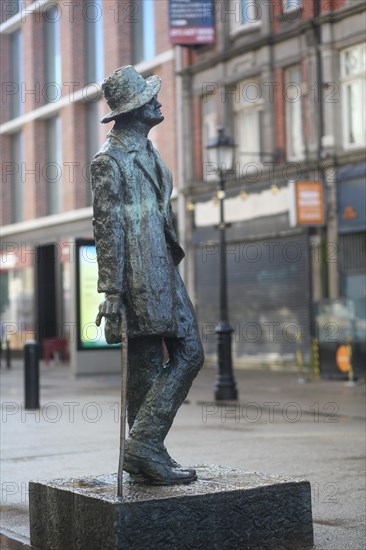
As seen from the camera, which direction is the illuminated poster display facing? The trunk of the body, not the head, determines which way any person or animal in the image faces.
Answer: toward the camera

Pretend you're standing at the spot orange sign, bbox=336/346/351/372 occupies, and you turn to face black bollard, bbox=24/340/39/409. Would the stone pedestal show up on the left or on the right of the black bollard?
left

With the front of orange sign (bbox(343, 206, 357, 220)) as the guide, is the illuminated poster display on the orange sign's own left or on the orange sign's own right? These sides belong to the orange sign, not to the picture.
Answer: on the orange sign's own right

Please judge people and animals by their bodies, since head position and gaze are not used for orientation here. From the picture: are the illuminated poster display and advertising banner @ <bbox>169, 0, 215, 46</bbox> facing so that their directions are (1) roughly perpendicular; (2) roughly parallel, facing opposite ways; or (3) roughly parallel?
roughly parallel

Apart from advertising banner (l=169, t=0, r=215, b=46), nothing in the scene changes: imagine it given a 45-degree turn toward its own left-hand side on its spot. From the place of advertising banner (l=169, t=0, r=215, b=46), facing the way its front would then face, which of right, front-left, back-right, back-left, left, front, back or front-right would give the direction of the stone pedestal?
front-right

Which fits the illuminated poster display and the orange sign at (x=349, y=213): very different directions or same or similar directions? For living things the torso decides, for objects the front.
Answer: same or similar directions

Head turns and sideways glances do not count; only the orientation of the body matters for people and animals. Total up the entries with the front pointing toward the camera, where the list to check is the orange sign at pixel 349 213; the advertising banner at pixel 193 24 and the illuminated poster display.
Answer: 3

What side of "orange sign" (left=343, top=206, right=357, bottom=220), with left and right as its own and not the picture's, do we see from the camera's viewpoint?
front

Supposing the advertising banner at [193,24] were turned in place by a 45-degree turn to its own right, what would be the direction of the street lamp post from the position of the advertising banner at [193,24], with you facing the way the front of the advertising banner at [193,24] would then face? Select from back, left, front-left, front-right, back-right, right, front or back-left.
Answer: front-left

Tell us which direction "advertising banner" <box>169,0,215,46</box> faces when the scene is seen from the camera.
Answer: facing the viewer

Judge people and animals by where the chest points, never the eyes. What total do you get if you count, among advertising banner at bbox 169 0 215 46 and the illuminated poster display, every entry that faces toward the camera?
2
